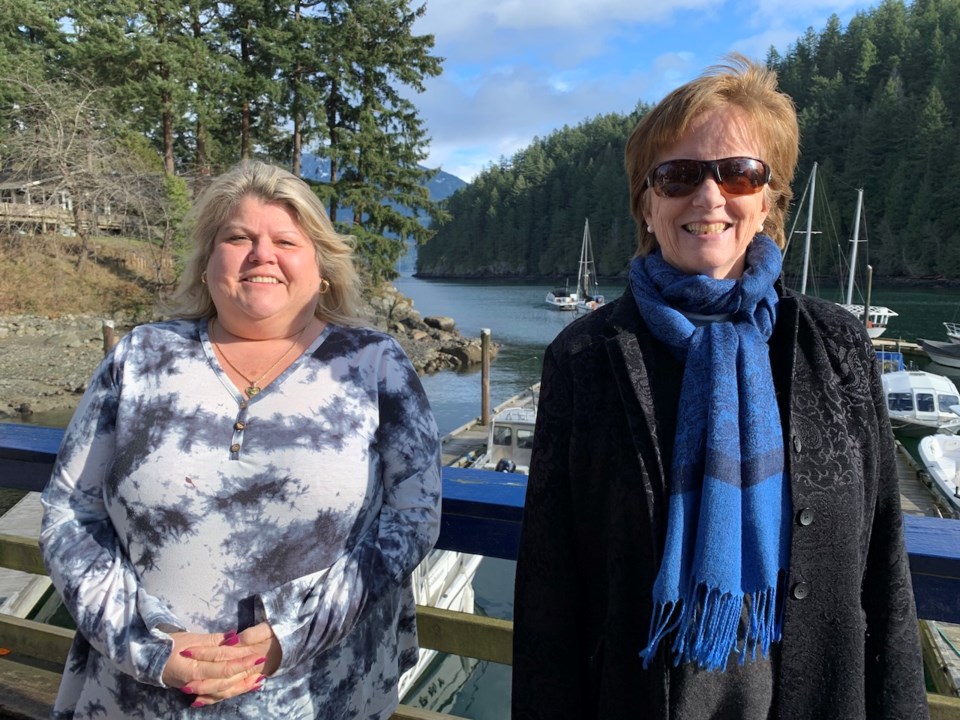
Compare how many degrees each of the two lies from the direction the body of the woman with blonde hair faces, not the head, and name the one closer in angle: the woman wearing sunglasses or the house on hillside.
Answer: the woman wearing sunglasses

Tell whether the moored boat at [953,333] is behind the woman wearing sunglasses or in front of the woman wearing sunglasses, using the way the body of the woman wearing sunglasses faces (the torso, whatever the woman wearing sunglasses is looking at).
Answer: behind

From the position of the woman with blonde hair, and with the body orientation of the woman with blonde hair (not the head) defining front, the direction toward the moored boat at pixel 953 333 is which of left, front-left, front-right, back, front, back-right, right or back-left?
back-left

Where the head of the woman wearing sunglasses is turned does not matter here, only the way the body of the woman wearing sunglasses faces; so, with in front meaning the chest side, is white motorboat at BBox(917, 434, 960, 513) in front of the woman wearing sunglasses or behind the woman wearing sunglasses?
behind

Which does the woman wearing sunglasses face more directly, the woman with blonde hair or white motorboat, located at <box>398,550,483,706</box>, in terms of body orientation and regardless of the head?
the woman with blonde hair

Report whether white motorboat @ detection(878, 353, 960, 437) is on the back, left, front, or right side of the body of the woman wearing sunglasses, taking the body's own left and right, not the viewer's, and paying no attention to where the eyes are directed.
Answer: back

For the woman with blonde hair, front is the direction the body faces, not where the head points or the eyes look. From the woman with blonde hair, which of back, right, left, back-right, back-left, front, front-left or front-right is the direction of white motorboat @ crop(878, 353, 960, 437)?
back-left
